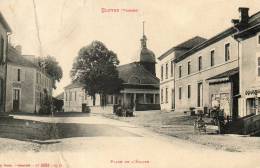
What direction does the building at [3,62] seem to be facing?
to the viewer's right

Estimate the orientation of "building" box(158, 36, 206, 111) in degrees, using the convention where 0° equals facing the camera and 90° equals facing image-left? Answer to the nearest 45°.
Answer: approximately 45°

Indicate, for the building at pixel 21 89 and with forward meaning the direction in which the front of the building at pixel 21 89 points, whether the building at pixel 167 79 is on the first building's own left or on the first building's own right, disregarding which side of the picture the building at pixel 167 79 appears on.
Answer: on the first building's own left

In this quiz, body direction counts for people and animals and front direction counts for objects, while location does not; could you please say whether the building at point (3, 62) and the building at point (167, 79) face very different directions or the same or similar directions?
very different directions

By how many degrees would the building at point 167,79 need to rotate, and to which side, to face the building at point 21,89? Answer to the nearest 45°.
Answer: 0° — it already faces it

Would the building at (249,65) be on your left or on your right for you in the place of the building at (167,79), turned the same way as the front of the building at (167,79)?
on your left
